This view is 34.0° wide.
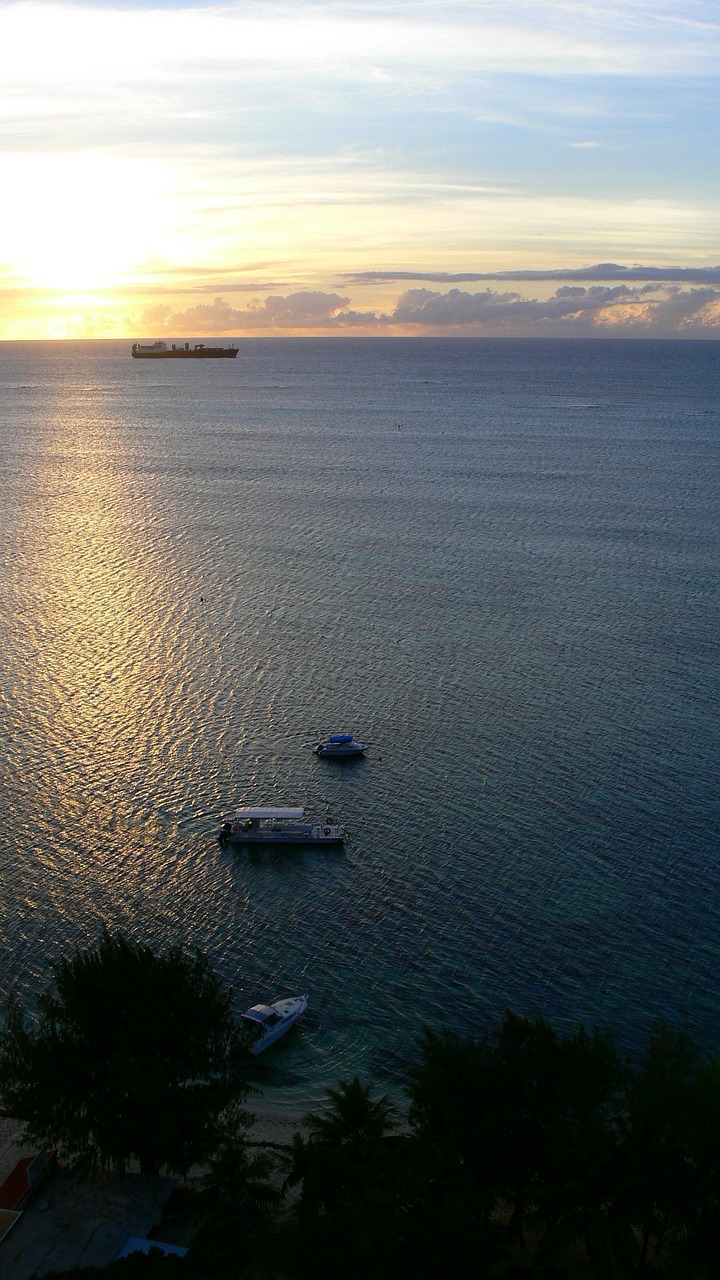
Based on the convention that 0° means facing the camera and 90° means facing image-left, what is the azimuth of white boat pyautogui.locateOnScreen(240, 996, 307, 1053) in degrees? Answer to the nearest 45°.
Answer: approximately 225°

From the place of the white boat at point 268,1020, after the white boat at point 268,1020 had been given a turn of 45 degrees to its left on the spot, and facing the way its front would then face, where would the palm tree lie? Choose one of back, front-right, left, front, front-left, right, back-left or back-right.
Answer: back

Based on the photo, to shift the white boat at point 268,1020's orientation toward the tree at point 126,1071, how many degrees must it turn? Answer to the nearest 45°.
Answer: approximately 180°
